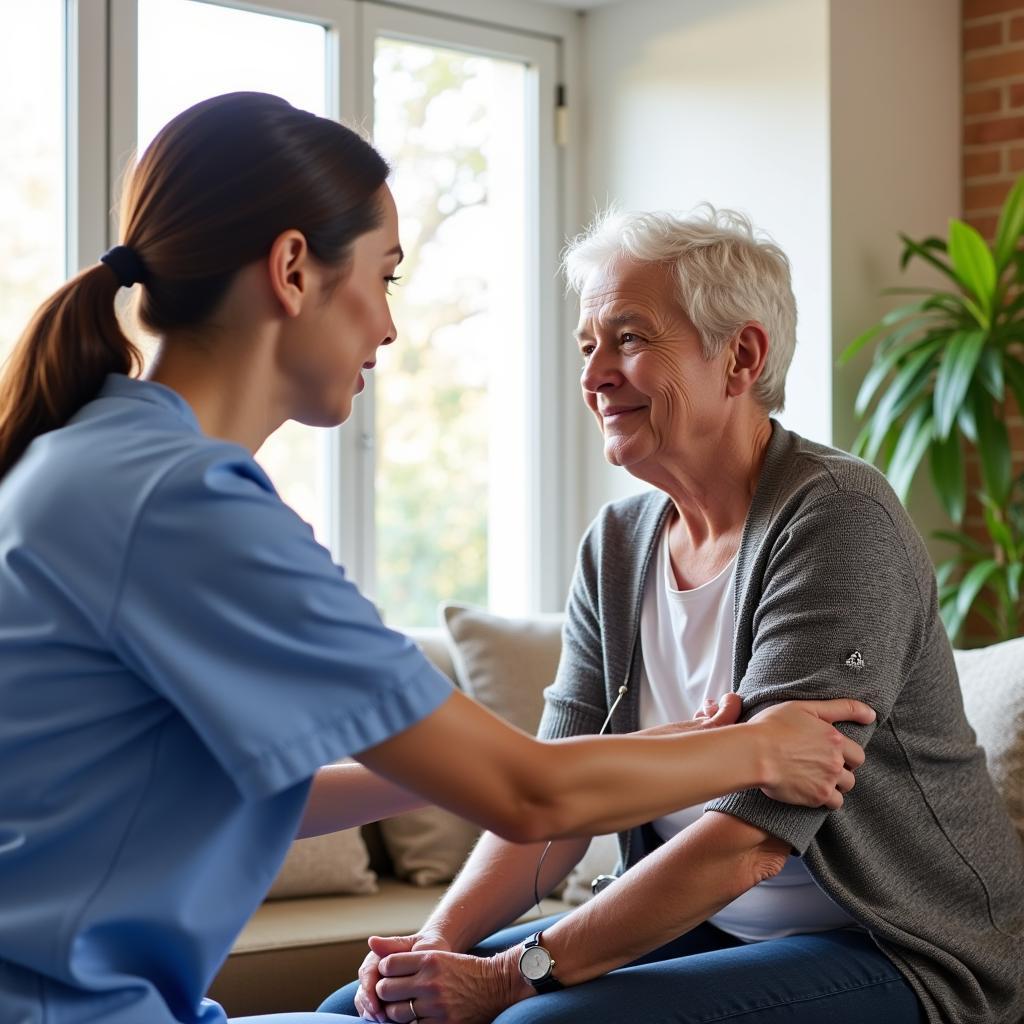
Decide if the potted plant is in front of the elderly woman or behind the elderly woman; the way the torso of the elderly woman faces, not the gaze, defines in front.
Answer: behind

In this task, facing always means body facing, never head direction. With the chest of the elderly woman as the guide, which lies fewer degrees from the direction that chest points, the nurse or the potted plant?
the nurse

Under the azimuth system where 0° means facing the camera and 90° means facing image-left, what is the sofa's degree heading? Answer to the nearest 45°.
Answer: approximately 0°

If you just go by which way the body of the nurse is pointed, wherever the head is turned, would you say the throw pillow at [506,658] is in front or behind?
in front

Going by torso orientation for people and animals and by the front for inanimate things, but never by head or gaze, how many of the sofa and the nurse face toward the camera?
1

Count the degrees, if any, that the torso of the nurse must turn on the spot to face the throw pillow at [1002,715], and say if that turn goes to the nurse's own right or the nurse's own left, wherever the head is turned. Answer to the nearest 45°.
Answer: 0° — they already face it

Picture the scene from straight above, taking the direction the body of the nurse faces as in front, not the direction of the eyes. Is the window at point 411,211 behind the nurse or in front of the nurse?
in front

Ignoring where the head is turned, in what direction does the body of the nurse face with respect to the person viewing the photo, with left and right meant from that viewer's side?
facing away from the viewer and to the right of the viewer

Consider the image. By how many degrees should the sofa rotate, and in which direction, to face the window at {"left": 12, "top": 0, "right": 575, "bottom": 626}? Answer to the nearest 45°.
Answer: approximately 180°

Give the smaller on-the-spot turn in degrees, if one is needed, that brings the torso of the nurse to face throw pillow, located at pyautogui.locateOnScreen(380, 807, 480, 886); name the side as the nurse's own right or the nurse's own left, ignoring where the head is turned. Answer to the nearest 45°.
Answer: approximately 45° to the nurse's own left
